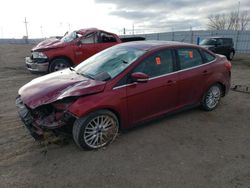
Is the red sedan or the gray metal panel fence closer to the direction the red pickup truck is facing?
the red sedan

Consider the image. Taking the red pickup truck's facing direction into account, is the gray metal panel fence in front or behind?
behind

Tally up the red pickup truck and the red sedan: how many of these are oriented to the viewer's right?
0

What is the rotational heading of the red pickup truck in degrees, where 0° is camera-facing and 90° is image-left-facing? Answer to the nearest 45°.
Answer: approximately 45°

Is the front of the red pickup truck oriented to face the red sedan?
no

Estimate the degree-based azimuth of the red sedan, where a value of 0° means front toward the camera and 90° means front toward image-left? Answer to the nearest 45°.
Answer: approximately 45°

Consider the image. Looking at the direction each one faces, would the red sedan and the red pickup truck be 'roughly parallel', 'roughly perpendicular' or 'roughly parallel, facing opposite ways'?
roughly parallel

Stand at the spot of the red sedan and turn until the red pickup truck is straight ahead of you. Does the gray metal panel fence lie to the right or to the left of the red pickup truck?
right

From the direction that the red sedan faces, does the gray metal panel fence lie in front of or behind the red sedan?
behind
